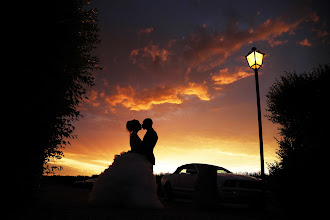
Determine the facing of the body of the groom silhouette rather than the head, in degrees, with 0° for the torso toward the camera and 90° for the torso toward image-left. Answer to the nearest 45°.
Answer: approximately 90°

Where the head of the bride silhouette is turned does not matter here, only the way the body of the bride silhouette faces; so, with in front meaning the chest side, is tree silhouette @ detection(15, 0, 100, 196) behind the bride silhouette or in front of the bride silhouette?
behind

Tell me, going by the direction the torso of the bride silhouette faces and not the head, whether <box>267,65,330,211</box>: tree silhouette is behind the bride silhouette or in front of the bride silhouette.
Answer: in front

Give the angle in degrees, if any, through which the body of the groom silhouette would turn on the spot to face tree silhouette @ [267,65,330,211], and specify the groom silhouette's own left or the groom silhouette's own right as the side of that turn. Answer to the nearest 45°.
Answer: approximately 180°

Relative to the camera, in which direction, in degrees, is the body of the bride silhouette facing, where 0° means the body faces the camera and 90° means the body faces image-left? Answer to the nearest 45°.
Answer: approximately 270°

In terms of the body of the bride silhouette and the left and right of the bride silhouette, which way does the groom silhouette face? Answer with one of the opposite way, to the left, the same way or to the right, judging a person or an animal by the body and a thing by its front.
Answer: the opposite way

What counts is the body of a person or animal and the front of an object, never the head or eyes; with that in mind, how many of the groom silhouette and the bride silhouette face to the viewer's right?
1

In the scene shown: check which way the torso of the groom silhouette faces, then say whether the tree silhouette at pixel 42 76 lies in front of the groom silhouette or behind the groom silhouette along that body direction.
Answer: in front
